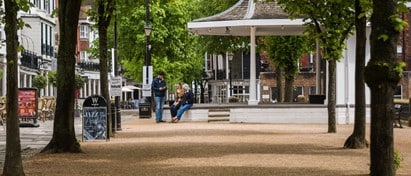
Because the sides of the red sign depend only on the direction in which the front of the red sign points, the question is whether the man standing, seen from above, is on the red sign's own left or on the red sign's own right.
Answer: on the red sign's own left

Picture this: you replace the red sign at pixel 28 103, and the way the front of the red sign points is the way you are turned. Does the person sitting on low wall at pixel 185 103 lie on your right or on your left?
on your left
